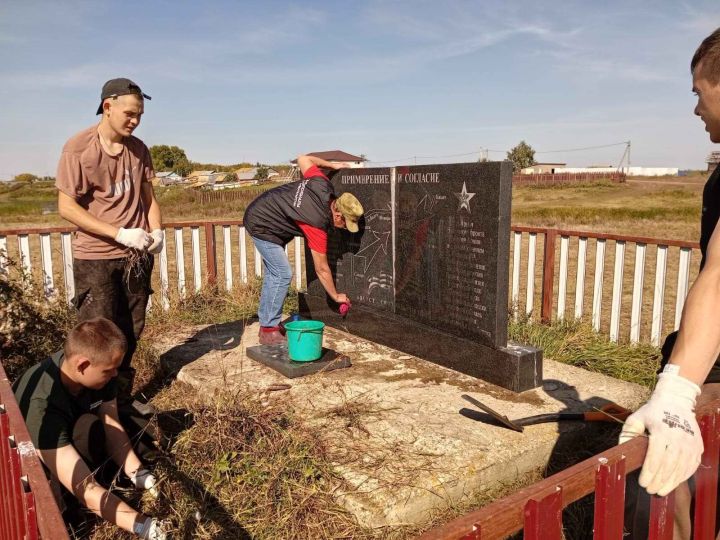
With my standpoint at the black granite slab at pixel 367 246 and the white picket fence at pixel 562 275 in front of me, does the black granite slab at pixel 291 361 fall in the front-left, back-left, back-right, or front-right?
back-right

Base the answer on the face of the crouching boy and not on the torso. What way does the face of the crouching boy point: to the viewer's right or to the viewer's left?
to the viewer's right

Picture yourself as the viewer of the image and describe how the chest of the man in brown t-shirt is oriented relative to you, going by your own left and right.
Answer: facing the viewer and to the right of the viewer

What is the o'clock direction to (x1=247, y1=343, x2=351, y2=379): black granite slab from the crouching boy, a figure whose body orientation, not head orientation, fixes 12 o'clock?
The black granite slab is roughly at 9 o'clock from the crouching boy.

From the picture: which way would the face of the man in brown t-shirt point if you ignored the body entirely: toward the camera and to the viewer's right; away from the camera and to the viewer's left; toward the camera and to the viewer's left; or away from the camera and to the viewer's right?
toward the camera and to the viewer's right

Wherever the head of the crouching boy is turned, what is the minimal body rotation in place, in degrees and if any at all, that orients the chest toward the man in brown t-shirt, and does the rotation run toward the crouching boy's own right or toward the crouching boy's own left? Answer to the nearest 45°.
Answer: approximately 135° to the crouching boy's own left

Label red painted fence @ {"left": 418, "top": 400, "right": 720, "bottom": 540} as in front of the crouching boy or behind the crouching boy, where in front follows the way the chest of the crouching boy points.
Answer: in front

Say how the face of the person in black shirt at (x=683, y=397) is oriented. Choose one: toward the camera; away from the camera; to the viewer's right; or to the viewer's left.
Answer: to the viewer's left

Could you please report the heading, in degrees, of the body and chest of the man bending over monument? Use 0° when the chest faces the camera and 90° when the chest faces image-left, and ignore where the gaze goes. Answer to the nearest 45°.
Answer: approximately 270°

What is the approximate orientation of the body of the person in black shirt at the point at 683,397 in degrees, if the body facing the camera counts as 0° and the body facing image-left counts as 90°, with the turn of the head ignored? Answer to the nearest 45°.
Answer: approximately 90°

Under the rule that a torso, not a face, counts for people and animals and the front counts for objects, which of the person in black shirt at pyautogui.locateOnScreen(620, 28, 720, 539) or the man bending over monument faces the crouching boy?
the person in black shirt

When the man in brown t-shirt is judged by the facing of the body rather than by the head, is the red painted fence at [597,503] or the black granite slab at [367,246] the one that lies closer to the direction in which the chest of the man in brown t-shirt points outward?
the red painted fence

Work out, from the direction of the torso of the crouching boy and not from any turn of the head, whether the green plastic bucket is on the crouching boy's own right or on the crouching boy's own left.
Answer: on the crouching boy's own left

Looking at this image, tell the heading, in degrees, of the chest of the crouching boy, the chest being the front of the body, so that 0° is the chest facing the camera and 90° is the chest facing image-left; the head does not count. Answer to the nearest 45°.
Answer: approximately 315°

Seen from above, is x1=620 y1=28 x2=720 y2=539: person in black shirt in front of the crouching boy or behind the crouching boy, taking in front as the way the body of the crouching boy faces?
in front
